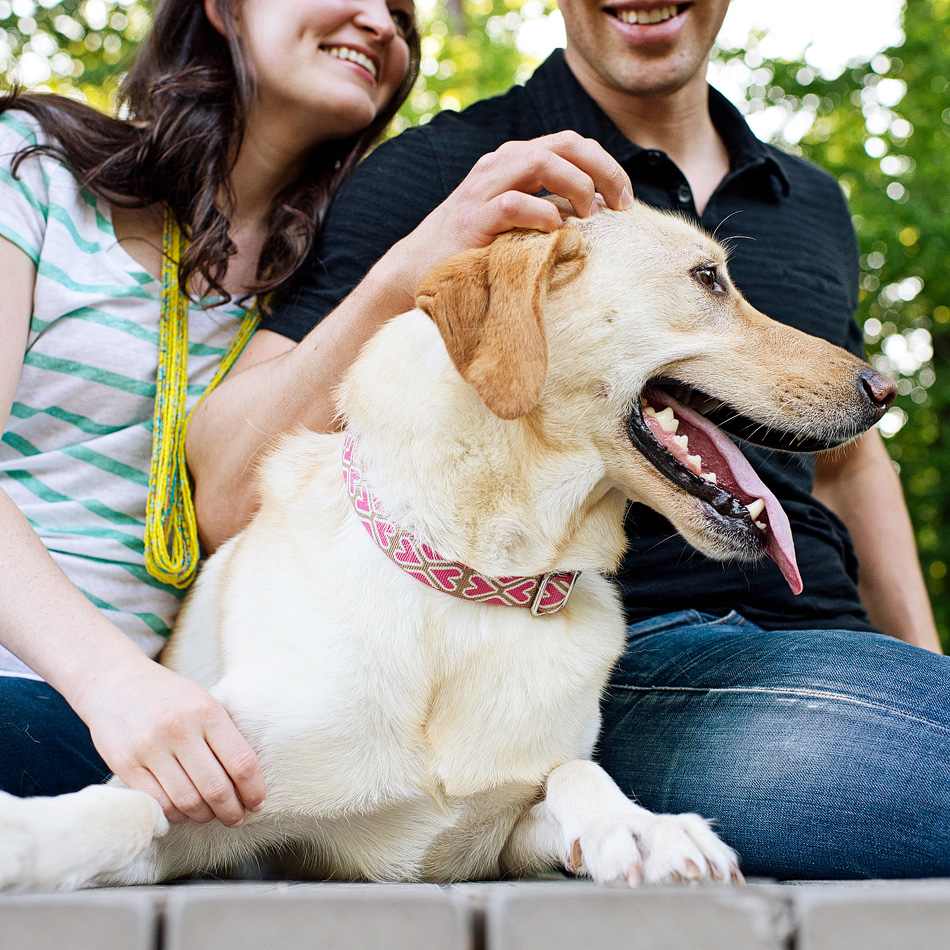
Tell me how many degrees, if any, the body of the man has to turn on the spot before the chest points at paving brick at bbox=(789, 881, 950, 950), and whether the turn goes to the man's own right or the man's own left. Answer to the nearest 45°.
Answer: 0° — they already face it

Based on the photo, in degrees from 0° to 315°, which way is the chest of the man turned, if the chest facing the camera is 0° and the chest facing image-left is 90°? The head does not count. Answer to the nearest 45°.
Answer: approximately 0°

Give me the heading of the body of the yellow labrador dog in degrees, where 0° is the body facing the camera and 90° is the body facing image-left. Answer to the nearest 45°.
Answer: approximately 315°
